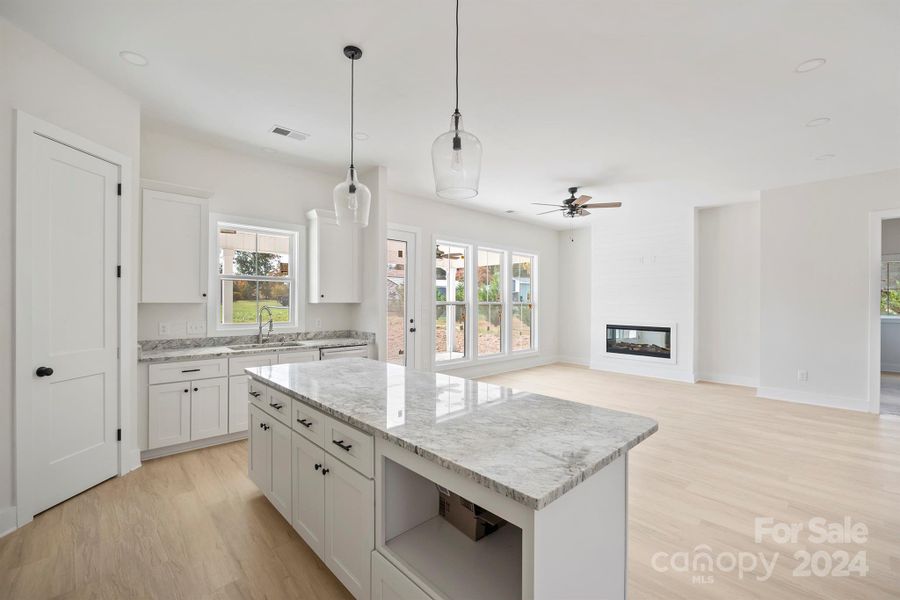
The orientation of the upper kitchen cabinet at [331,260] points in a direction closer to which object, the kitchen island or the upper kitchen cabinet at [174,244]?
the kitchen island

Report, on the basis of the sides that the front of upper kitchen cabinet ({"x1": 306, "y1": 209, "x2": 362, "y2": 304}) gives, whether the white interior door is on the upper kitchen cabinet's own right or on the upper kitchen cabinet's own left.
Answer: on the upper kitchen cabinet's own right

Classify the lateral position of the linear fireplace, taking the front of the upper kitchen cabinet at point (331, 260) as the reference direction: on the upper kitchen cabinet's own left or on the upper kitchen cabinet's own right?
on the upper kitchen cabinet's own left

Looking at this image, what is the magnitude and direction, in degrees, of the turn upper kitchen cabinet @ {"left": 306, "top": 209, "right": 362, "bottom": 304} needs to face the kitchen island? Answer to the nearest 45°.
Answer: approximately 45° to its right

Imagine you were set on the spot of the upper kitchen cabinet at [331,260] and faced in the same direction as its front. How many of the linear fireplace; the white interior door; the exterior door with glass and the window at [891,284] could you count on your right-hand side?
1

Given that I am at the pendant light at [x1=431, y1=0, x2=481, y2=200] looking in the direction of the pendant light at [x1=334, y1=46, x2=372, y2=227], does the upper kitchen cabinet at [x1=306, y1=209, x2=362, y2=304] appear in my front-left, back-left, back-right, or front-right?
front-right

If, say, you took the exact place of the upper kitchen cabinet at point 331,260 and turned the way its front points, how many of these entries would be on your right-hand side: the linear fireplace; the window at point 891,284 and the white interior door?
1

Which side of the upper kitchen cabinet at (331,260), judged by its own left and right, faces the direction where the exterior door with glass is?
left

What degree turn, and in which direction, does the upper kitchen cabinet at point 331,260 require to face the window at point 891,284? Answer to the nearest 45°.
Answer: approximately 45° to its left

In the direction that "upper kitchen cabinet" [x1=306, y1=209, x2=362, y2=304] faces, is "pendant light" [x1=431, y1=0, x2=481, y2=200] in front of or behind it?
in front

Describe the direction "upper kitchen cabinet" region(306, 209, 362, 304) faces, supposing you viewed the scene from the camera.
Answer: facing the viewer and to the right of the viewer
